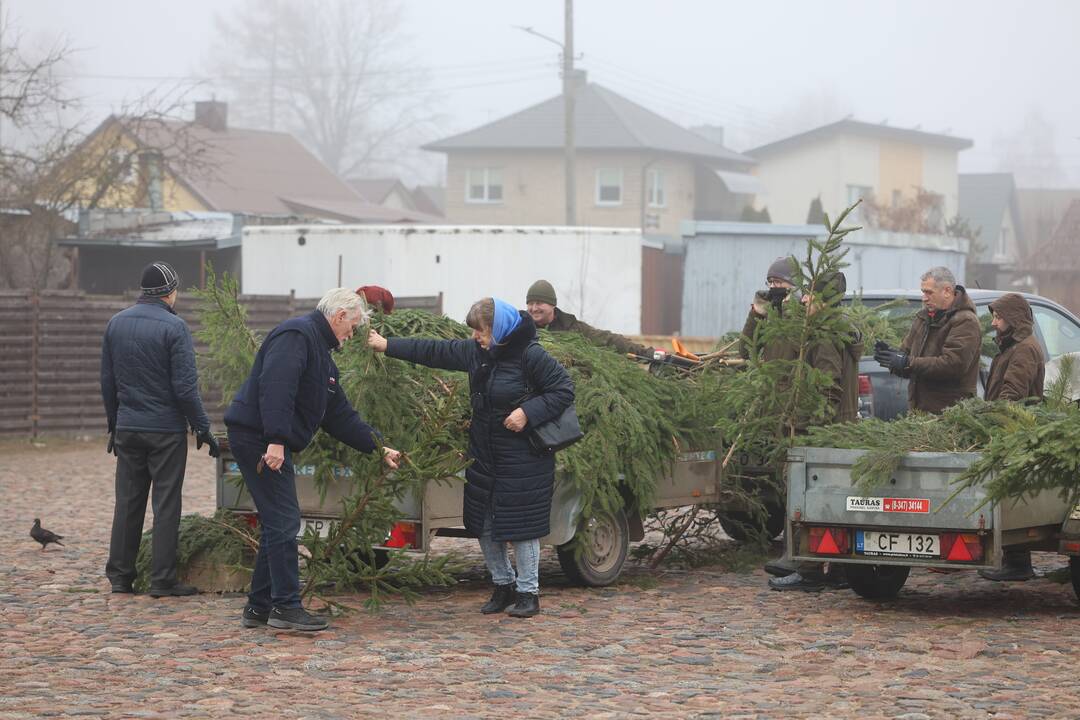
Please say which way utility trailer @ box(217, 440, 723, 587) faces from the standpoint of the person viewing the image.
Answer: facing away from the viewer and to the right of the viewer

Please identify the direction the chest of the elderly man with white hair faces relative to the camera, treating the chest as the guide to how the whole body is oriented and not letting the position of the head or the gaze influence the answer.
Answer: to the viewer's right

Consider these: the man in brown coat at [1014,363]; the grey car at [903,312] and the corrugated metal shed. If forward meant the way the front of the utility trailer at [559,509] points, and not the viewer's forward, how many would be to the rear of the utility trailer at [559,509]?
0

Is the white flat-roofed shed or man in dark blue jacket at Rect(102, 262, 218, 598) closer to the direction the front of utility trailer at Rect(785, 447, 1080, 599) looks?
the white flat-roofed shed

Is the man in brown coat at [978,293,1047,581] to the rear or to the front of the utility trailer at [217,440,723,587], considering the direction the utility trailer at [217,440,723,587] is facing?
to the front

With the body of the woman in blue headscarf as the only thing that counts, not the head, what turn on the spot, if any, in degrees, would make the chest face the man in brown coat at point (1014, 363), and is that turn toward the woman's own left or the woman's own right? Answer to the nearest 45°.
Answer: approximately 135° to the woman's own left

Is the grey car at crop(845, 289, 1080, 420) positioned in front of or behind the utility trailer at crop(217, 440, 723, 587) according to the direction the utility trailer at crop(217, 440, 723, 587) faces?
in front

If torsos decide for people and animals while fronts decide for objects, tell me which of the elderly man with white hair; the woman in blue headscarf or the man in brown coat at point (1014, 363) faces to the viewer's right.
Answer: the elderly man with white hair

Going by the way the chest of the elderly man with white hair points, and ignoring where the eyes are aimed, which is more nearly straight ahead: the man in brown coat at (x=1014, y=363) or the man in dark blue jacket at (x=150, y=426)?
the man in brown coat

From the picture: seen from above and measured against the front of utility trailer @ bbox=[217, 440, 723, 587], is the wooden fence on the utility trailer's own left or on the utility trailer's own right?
on the utility trailer's own left

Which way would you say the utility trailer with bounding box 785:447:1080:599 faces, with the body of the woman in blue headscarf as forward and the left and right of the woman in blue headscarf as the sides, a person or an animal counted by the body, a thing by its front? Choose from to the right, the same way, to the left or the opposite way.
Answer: the opposite way

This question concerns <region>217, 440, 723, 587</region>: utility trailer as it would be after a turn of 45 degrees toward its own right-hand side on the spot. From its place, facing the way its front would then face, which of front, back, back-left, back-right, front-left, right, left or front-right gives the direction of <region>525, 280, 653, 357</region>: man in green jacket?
left

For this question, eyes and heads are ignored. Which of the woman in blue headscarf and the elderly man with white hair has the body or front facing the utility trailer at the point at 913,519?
the elderly man with white hair

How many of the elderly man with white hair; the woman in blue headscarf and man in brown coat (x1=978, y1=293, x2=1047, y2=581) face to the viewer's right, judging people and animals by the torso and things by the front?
1

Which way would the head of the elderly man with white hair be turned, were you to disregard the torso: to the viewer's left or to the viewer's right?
to the viewer's right
